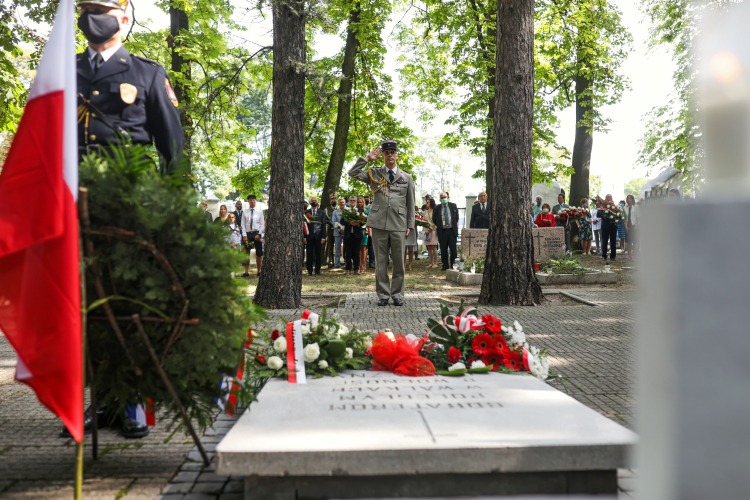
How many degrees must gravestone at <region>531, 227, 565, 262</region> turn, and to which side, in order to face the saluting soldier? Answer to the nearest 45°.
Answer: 0° — it already faces them

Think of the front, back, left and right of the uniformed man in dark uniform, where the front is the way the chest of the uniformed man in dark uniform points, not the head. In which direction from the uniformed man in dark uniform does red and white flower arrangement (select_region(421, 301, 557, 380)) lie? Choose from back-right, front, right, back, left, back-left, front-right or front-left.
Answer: back-left

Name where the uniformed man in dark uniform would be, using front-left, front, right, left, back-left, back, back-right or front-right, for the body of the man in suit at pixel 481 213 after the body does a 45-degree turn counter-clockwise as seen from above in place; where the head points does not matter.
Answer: front-right

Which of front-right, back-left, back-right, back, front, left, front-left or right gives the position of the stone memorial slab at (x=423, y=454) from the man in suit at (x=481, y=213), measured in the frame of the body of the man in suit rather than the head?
front

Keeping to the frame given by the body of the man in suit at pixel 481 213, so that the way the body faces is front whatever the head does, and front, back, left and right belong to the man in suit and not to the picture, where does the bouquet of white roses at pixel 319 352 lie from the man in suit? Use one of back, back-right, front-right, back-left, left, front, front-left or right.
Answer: front

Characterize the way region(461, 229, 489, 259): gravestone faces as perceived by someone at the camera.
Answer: facing the viewer

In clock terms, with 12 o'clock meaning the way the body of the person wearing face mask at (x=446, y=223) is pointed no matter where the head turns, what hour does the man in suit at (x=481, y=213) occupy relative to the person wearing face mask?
The man in suit is roughly at 8 o'clock from the person wearing face mask.

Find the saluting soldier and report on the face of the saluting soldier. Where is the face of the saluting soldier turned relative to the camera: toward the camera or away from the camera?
toward the camera

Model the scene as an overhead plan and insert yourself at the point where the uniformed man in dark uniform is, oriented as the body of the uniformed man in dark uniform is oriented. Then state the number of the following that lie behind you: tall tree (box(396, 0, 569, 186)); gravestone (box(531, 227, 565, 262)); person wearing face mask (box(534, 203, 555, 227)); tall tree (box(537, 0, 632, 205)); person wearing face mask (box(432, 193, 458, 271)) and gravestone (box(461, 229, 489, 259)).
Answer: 6

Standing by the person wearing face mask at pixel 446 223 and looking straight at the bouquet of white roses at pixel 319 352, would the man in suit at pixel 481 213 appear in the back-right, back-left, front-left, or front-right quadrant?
back-left

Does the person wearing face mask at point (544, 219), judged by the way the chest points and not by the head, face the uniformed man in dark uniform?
yes

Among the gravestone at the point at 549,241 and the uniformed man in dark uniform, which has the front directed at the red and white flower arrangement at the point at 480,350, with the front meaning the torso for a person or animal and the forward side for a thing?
the gravestone

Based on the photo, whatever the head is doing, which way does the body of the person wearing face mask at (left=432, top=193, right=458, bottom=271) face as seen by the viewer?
toward the camera

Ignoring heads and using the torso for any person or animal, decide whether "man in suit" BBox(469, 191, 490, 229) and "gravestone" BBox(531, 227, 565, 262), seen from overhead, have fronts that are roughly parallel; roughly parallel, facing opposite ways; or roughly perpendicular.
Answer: roughly parallel

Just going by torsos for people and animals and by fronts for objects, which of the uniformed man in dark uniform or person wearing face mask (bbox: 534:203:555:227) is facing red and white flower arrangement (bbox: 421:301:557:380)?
the person wearing face mask

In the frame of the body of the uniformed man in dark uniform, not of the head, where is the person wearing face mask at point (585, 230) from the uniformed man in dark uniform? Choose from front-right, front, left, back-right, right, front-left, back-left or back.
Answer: back

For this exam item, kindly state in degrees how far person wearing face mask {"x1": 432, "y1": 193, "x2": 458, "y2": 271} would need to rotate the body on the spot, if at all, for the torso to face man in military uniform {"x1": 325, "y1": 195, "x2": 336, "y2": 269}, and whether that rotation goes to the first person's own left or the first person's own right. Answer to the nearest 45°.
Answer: approximately 90° to the first person's own right

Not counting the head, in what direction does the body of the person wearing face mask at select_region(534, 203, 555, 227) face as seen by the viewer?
toward the camera

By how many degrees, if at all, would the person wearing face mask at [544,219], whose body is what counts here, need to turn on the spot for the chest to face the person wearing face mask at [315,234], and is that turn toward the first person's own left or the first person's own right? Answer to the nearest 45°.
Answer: approximately 45° to the first person's own right
